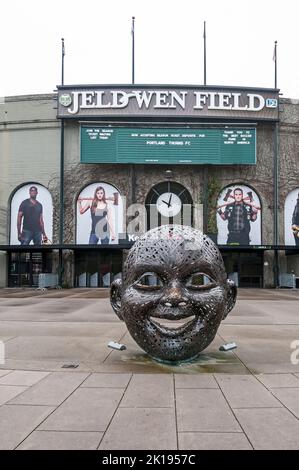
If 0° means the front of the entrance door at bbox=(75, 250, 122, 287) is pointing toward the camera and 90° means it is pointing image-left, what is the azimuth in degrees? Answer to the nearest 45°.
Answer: approximately 0°

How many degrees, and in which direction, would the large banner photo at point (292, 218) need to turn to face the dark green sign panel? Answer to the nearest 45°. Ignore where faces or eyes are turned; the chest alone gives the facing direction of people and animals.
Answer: approximately 45° to its right

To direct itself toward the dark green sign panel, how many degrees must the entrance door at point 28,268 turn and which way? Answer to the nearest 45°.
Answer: approximately 45° to its left

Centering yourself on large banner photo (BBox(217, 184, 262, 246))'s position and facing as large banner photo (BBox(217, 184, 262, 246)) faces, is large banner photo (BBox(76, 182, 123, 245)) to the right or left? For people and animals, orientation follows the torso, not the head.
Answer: on its right

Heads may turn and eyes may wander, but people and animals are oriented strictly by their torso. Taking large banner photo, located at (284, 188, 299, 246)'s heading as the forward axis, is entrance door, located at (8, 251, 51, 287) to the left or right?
on its right

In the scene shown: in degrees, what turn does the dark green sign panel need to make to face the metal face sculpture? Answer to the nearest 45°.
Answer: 0° — it already faces it

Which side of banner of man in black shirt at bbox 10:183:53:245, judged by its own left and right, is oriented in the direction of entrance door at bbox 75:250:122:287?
left

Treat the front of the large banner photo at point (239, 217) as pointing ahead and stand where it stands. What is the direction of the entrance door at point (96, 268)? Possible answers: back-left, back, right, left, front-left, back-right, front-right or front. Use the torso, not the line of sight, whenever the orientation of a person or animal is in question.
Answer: right

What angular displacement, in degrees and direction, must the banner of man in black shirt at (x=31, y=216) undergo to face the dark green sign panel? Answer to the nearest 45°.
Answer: approximately 90° to its left
